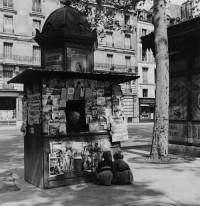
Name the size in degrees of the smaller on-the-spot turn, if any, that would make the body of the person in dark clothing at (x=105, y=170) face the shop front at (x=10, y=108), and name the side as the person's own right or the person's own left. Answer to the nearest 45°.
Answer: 0° — they already face it

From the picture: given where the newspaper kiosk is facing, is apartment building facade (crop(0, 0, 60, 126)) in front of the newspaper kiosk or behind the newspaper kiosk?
behind

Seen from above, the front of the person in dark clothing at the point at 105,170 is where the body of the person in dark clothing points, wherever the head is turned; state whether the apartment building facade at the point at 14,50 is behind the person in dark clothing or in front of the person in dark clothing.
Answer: in front

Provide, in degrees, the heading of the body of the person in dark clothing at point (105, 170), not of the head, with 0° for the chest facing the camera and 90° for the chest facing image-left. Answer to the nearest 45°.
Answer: approximately 180°
